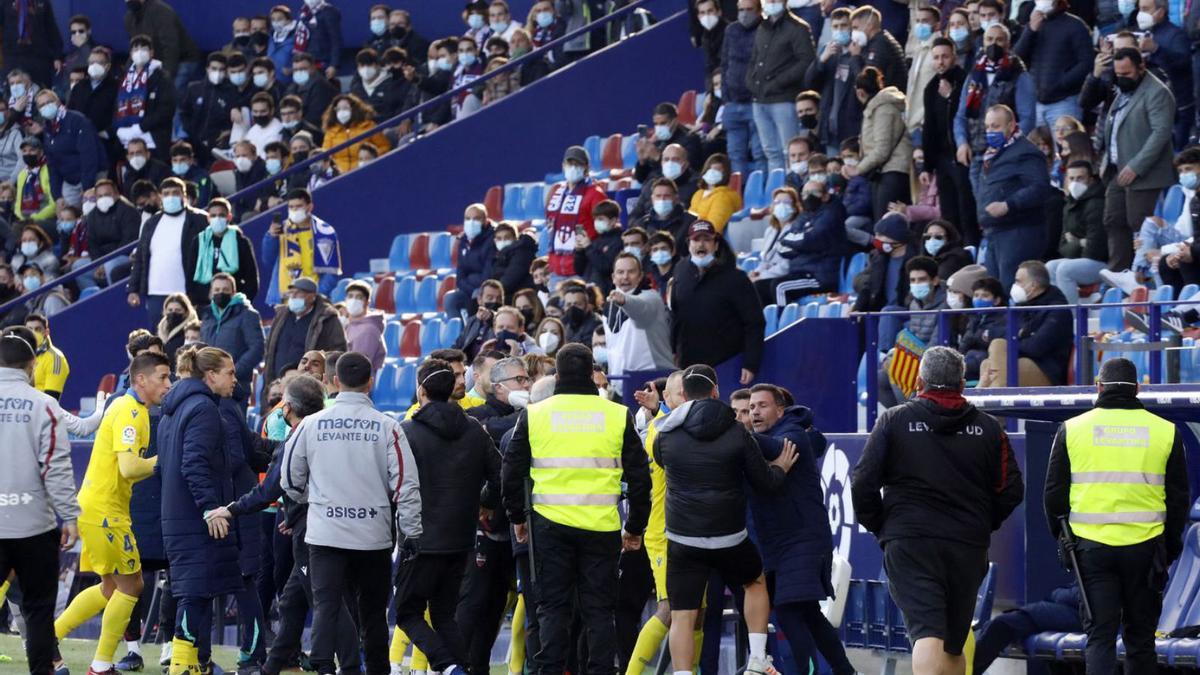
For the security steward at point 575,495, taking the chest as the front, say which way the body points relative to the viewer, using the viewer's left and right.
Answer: facing away from the viewer

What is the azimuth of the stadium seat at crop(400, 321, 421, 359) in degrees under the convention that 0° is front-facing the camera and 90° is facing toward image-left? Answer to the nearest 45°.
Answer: approximately 45°

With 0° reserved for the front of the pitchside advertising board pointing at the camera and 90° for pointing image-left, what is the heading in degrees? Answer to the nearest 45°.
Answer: approximately 0°

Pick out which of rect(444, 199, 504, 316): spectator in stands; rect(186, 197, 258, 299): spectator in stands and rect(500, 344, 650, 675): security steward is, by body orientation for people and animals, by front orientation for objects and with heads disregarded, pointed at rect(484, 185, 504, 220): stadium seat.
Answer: the security steward

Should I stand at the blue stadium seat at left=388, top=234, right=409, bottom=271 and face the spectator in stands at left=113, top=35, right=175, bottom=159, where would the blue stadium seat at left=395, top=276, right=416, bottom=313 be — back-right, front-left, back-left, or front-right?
back-left

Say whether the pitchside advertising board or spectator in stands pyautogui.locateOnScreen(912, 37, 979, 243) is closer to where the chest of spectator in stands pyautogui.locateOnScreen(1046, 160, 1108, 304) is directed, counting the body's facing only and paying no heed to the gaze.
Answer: the pitchside advertising board

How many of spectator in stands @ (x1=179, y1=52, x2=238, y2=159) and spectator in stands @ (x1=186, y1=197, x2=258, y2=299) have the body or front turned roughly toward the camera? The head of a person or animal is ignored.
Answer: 2
